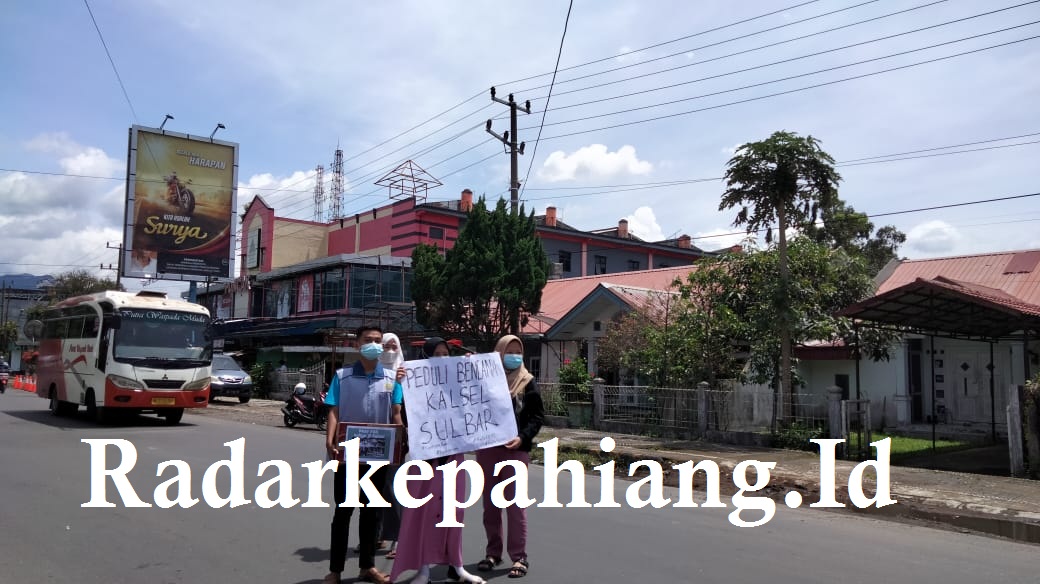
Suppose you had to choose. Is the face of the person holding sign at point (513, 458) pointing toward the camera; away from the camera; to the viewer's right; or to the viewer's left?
toward the camera

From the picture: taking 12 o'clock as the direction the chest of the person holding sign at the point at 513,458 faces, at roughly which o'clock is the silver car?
The silver car is roughly at 5 o'clock from the person holding sign.

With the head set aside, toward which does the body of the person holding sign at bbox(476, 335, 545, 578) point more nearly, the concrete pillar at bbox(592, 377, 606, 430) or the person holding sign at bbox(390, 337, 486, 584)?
the person holding sign

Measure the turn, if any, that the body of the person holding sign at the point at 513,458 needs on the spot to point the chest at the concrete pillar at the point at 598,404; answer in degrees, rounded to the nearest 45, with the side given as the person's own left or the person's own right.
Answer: approximately 180°

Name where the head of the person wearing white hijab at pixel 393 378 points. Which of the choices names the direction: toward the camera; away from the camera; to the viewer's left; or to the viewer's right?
toward the camera

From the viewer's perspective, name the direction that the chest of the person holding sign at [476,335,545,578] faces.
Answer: toward the camera

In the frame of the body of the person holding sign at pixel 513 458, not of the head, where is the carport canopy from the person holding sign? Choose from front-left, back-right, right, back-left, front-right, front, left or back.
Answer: back-left

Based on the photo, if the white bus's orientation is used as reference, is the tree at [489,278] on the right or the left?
on its left

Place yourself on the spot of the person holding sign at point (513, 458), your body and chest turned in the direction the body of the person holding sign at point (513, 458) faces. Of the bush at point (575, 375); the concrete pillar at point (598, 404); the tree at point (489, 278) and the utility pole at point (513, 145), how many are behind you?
4

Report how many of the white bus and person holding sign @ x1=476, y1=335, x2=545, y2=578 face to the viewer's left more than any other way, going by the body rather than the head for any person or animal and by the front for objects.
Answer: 0

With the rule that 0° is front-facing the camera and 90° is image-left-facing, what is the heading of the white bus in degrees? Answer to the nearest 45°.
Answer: approximately 315°

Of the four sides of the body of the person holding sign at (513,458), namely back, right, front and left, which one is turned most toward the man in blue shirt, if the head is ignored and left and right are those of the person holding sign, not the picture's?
right

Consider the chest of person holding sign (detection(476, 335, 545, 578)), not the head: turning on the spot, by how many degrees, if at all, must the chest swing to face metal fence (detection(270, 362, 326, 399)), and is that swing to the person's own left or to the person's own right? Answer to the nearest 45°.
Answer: approximately 180°

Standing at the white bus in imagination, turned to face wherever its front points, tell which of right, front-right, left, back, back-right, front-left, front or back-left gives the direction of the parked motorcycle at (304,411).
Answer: front-left
